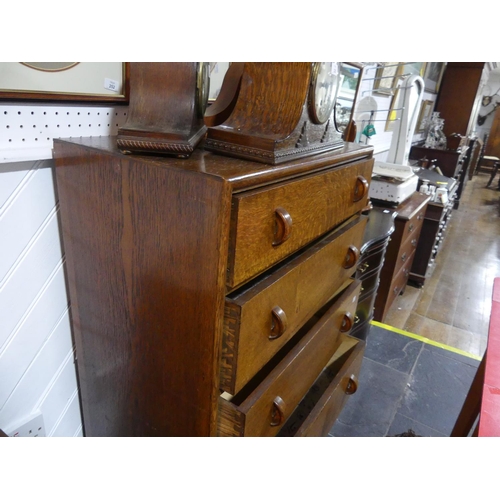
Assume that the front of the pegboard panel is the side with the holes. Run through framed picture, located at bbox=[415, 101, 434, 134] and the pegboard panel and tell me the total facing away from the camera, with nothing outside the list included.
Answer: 0

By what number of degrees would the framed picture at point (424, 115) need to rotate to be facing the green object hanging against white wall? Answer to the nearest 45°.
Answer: approximately 45° to its right

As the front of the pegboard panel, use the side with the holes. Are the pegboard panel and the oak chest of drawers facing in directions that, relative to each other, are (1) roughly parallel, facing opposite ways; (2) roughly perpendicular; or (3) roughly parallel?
roughly parallel

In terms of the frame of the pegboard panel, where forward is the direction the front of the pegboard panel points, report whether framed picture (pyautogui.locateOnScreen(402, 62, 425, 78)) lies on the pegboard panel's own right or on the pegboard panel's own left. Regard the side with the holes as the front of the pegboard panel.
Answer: on the pegboard panel's own left

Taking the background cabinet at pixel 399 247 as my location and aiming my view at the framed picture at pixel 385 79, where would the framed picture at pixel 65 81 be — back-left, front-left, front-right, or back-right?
back-left

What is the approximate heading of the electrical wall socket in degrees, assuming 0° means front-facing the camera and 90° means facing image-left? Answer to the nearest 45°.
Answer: approximately 315°

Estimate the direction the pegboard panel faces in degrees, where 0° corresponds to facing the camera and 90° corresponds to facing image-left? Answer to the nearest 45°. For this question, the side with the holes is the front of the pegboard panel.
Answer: approximately 315°

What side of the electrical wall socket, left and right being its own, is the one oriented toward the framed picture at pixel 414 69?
left

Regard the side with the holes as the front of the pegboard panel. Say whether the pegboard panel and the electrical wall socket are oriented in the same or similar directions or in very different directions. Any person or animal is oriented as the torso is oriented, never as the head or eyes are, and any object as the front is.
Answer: same or similar directions

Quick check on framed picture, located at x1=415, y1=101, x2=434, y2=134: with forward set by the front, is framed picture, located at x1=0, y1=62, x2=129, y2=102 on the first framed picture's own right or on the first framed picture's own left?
on the first framed picture's own right

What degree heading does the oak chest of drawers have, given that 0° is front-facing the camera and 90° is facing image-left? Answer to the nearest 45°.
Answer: approximately 315°
